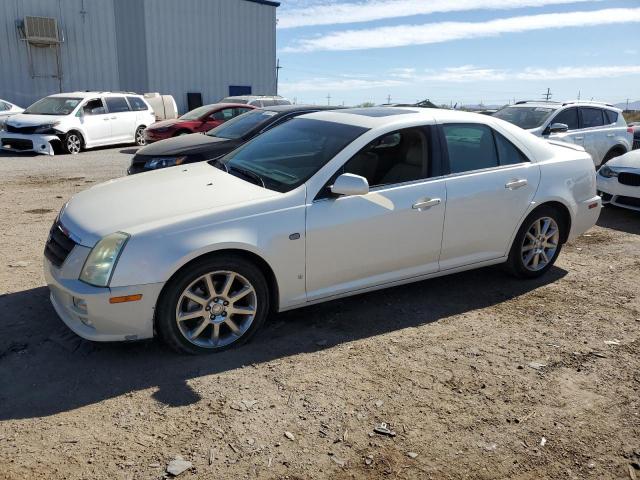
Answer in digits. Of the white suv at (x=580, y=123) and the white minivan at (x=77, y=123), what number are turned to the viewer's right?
0

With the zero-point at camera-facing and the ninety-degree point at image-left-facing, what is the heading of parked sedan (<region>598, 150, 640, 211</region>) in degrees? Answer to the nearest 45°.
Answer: approximately 45°

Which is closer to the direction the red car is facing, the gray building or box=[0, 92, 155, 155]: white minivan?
the white minivan

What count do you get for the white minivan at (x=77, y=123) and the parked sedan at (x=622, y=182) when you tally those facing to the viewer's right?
0

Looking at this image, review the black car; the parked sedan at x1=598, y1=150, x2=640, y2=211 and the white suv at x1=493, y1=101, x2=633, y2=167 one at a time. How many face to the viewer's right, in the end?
0

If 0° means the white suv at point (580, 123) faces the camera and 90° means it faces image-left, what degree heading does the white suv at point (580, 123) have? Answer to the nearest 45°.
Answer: approximately 45°

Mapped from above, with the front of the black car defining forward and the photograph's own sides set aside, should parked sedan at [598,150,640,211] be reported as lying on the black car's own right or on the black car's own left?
on the black car's own left

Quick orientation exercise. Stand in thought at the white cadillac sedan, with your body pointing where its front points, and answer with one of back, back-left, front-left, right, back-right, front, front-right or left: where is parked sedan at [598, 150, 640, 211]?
back

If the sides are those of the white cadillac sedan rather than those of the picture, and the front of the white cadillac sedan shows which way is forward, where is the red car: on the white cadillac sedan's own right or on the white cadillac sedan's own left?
on the white cadillac sedan's own right

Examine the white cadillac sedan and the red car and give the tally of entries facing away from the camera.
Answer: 0

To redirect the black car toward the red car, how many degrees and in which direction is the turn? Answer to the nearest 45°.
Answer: approximately 135° to its right

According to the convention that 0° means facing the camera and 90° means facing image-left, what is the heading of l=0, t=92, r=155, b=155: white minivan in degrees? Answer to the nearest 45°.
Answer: approximately 45°

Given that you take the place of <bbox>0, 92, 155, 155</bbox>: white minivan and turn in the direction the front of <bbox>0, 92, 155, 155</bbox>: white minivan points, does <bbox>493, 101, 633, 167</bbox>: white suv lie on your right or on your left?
on your left

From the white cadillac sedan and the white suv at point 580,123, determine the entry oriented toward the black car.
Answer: the white suv

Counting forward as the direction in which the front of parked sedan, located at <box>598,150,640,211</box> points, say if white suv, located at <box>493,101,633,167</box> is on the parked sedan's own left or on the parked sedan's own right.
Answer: on the parked sedan's own right

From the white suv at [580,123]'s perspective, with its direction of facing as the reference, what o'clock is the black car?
The black car is roughly at 12 o'clock from the white suv.
